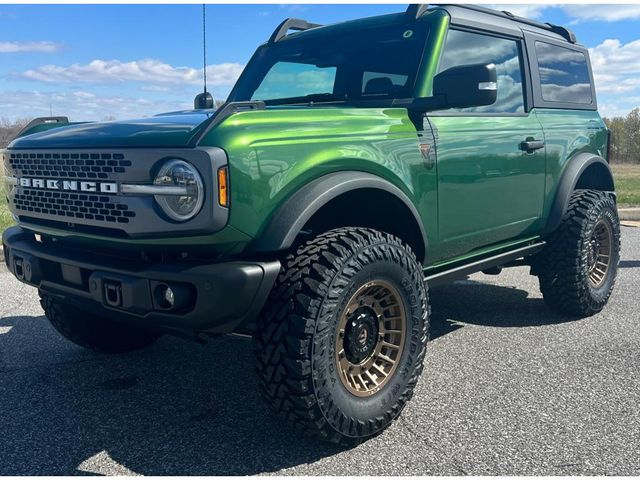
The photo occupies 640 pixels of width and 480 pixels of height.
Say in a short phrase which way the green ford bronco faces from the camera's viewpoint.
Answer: facing the viewer and to the left of the viewer
